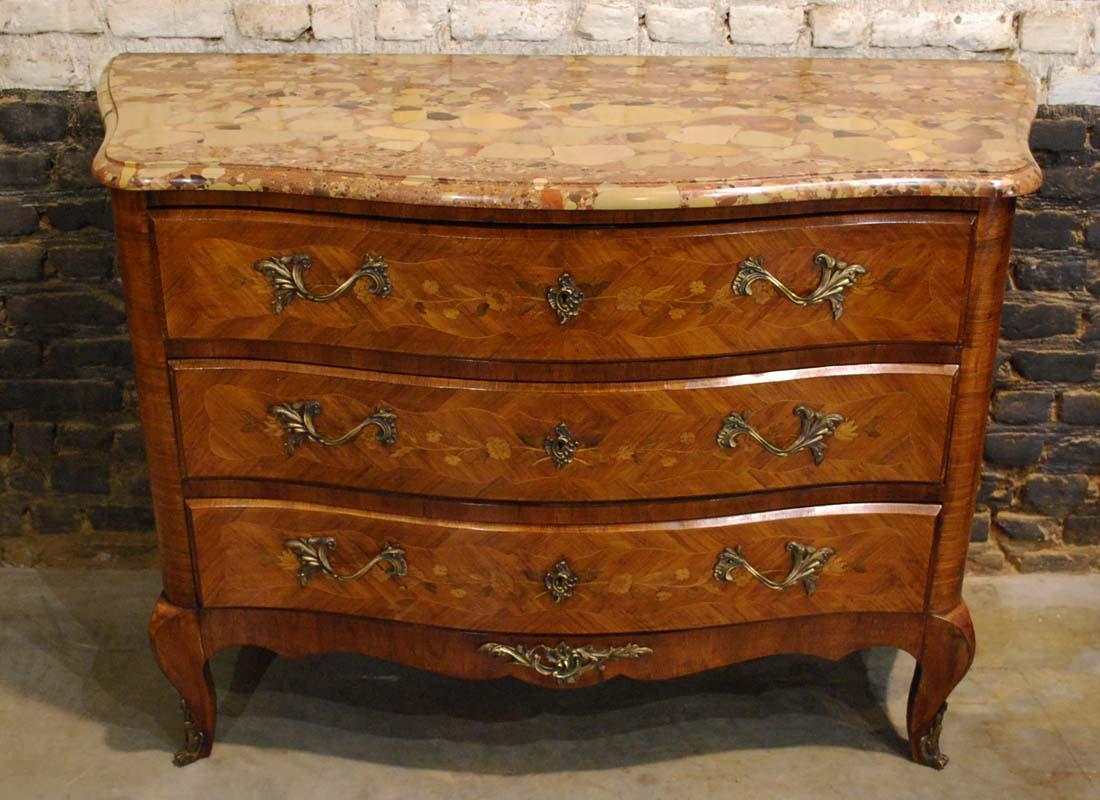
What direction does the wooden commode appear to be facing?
toward the camera
